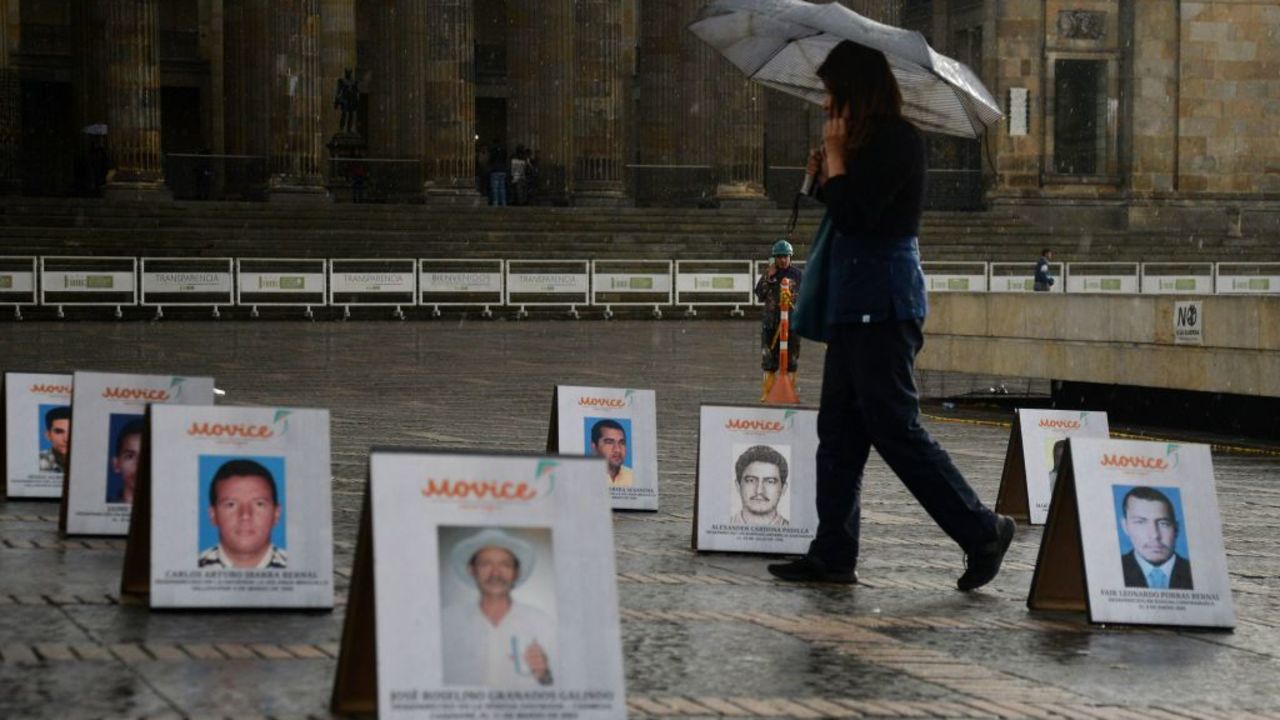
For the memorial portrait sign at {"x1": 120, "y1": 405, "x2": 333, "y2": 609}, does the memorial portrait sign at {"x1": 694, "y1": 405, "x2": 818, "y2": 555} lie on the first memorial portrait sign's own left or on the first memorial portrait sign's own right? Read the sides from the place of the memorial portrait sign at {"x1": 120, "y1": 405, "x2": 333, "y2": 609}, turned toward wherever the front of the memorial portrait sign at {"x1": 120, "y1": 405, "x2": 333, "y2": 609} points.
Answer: on the first memorial portrait sign's own left

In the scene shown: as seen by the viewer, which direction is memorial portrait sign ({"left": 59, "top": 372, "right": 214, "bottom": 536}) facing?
toward the camera

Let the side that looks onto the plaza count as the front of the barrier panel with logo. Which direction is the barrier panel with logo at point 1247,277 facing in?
toward the camera

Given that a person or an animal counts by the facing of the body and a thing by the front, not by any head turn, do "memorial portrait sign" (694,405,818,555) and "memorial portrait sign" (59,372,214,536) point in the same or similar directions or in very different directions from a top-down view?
same or similar directions

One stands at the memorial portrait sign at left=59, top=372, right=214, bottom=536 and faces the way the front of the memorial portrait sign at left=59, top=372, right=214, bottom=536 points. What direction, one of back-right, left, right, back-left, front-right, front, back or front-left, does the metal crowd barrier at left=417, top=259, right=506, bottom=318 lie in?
back

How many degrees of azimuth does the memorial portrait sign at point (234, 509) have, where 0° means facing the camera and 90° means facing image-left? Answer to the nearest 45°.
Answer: approximately 0°

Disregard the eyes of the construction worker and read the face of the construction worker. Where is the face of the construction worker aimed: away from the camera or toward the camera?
toward the camera

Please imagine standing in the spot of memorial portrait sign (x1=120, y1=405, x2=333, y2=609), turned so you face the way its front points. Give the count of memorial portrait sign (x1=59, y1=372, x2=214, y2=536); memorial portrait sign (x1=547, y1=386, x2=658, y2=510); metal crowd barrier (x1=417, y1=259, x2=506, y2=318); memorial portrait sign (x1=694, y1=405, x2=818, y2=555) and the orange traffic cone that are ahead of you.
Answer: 0

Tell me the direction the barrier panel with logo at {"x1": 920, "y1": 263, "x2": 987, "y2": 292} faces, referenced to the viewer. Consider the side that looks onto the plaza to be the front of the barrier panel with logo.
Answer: facing the viewer

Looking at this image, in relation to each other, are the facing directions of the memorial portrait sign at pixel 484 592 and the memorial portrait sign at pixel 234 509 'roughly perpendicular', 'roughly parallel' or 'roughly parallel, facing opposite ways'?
roughly parallel

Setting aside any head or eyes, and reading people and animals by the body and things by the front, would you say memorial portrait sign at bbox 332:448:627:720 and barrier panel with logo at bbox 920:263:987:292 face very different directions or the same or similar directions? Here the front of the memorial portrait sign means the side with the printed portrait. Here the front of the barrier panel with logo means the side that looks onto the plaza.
same or similar directions

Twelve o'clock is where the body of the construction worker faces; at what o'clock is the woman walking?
The woman walking is roughly at 12 o'clock from the construction worker.

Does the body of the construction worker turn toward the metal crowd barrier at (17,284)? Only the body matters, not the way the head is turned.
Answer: no

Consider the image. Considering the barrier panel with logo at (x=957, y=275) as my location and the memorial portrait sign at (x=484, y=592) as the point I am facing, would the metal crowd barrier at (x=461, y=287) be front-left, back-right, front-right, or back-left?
front-right

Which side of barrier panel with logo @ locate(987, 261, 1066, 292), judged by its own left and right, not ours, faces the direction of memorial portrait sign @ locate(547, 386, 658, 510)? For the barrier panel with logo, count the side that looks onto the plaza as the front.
front
